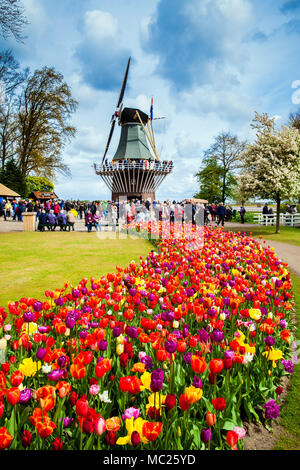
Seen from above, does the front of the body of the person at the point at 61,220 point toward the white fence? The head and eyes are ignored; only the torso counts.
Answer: no

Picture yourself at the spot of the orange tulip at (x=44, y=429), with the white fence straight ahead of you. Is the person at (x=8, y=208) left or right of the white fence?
left

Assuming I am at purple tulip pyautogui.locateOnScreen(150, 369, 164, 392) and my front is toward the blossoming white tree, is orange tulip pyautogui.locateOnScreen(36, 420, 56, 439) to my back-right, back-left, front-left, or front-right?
back-left
